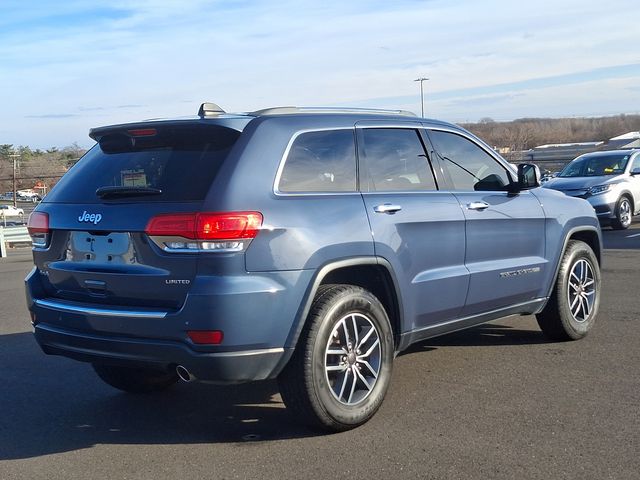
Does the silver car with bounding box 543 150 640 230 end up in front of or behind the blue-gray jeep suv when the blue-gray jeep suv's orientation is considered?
in front

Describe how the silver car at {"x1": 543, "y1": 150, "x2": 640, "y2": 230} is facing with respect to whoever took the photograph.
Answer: facing the viewer and to the left of the viewer

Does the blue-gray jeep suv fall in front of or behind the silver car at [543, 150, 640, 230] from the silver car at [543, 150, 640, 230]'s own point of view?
in front

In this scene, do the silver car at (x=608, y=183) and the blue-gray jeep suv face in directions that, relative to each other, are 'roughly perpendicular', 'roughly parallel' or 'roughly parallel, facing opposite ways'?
roughly parallel, facing opposite ways

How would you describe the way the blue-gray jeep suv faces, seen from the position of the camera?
facing away from the viewer and to the right of the viewer
